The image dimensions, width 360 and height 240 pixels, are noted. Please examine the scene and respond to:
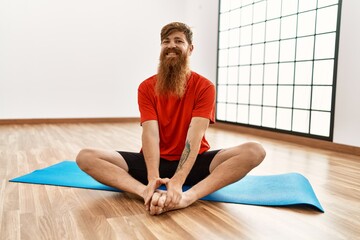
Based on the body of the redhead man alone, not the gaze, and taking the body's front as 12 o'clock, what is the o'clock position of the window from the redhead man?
The window is roughly at 7 o'clock from the redhead man.

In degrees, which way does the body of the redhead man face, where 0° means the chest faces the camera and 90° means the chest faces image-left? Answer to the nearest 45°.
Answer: approximately 0°
